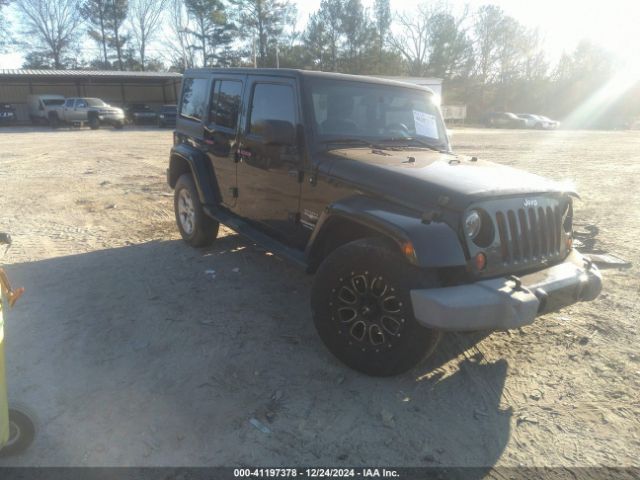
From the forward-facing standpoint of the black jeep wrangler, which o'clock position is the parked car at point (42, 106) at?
The parked car is roughly at 6 o'clock from the black jeep wrangler.

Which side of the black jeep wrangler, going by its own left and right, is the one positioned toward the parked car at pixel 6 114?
back

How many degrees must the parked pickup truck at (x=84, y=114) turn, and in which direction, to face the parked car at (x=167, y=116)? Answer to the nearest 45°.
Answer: approximately 45° to its left

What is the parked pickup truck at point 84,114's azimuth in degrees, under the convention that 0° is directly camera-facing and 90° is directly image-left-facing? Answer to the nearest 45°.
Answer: approximately 315°

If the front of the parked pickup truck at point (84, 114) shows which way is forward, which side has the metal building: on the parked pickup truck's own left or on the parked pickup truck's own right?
on the parked pickup truck's own left

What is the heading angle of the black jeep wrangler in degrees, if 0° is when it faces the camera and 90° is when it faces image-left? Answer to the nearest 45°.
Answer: approximately 315°
